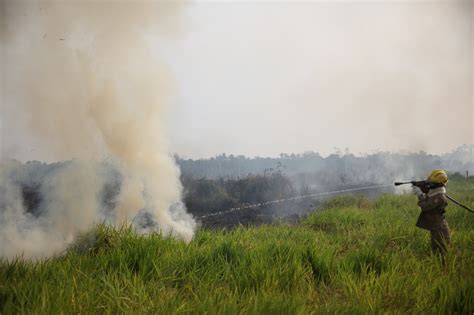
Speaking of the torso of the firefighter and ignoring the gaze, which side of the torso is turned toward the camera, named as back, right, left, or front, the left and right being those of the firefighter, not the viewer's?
left
